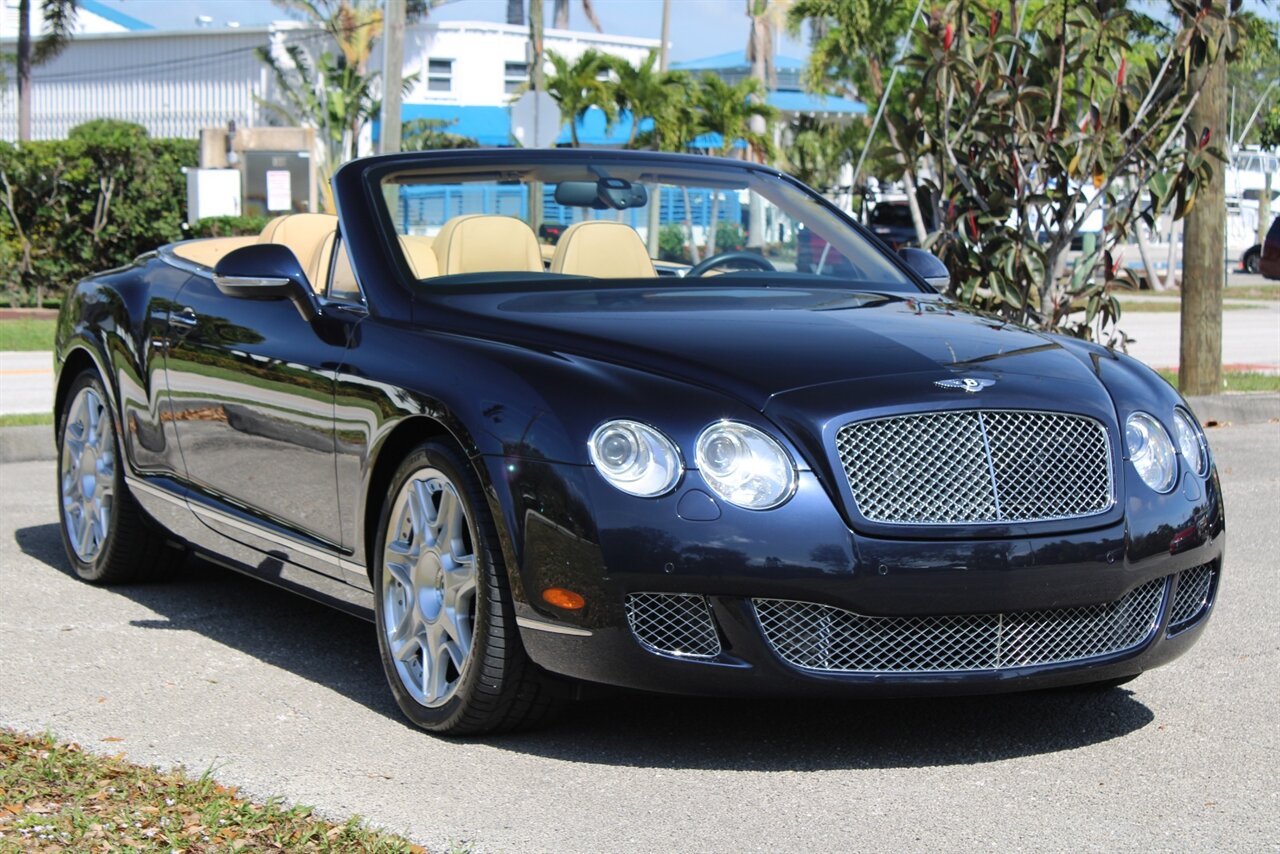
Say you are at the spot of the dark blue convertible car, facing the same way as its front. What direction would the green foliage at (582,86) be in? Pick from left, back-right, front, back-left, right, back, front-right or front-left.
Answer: back-left

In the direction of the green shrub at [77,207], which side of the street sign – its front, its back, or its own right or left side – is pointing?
left

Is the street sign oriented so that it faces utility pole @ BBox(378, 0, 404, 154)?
no

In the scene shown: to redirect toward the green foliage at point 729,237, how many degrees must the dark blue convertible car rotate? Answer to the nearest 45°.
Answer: approximately 135° to its left

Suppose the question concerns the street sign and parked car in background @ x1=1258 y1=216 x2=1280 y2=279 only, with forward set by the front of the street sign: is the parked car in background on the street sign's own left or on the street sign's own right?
on the street sign's own right

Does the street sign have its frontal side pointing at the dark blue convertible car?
no

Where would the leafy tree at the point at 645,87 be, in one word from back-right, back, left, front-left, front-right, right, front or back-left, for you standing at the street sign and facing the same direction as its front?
front

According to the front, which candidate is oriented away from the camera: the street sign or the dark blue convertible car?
the street sign

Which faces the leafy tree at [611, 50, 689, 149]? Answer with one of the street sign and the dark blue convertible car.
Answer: the street sign

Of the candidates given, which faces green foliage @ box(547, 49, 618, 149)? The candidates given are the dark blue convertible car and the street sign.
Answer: the street sign

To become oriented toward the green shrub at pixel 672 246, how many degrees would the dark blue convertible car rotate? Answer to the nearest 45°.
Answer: approximately 135° to its left

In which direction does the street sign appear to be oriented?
away from the camera

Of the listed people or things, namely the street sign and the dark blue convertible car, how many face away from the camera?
1

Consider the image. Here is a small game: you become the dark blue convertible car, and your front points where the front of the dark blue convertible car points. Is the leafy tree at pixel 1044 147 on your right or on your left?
on your left

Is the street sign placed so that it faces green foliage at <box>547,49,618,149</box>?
yes
